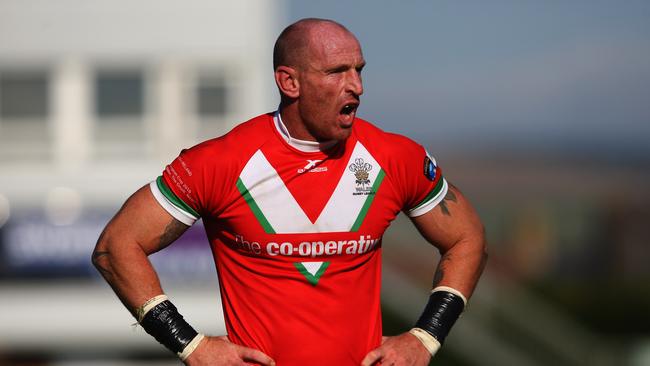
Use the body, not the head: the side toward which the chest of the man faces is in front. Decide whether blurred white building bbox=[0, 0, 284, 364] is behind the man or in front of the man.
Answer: behind

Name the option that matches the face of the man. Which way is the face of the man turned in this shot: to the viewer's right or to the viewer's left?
to the viewer's right

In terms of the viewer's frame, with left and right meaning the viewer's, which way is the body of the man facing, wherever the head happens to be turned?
facing the viewer
